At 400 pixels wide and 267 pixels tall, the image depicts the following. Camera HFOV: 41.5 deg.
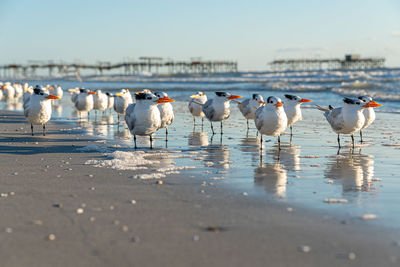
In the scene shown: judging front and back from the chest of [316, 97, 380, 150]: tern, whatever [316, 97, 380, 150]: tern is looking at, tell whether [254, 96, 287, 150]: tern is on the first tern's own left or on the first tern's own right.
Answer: on the first tern's own right

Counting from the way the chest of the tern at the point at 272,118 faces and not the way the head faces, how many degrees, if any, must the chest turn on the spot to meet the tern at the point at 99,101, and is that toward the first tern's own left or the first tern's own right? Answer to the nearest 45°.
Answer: approximately 180°

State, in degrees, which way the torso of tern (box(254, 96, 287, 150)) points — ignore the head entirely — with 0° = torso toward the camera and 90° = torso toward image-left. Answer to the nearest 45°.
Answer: approximately 315°

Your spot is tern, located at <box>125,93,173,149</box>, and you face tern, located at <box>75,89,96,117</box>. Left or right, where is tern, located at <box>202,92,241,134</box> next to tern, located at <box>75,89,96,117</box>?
right

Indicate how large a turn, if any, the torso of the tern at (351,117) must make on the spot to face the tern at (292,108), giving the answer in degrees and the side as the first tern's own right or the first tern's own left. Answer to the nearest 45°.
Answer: approximately 180°

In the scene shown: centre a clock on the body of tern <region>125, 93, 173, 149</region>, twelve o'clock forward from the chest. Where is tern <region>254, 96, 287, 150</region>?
tern <region>254, 96, 287, 150</region> is roughly at 11 o'clock from tern <region>125, 93, 173, 149</region>.

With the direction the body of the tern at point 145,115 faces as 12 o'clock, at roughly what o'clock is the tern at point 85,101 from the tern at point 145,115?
the tern at point 85,101 is roughly at 7 o'clock from the tern at point 145,115.

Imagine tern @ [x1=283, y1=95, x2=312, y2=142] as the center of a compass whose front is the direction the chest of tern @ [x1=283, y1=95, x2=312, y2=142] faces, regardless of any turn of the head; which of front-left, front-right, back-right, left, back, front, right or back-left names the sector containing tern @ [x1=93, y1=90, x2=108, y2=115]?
back

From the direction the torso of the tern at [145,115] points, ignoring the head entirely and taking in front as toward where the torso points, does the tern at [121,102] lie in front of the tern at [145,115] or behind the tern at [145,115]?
behind
